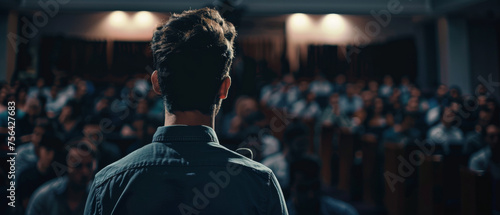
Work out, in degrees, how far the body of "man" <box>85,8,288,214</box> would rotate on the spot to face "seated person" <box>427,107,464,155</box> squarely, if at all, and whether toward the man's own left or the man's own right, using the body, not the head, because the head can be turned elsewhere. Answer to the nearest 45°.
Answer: approximately 45° to the man's own right

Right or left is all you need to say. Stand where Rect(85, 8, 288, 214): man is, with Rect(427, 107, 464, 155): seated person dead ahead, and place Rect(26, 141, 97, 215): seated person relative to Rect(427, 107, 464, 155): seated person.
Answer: left

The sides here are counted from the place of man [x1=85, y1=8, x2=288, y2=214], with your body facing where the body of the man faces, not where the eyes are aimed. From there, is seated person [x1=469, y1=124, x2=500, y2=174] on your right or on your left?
on your right

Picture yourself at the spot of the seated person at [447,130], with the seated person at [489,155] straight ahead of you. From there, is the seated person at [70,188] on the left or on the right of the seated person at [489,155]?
right

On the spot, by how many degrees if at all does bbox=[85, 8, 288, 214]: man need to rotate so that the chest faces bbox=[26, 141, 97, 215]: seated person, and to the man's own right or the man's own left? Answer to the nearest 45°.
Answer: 0° — they already face them

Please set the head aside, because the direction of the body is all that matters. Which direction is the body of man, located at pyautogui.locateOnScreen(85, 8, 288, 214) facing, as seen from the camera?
away from the camera

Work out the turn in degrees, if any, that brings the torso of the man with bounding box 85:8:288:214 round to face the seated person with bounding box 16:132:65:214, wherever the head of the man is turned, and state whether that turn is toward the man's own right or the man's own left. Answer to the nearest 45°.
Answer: approximately 45° to the man's own left
